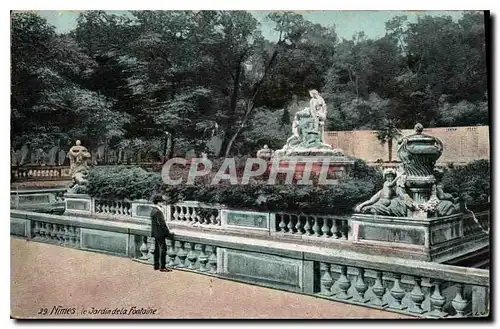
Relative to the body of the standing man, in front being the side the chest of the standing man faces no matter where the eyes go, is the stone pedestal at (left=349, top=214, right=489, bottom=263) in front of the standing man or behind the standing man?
in front

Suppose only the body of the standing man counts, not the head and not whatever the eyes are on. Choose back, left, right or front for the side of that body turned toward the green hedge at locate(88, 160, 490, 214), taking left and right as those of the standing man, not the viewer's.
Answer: front

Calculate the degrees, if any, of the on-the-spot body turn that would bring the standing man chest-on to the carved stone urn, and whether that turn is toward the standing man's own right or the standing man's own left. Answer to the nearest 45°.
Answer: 0° — they already face it

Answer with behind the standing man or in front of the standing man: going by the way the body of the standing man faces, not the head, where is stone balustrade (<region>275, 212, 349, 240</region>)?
in front
